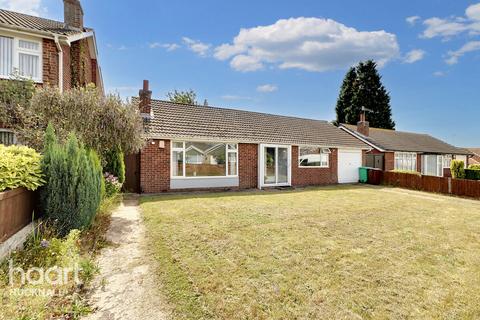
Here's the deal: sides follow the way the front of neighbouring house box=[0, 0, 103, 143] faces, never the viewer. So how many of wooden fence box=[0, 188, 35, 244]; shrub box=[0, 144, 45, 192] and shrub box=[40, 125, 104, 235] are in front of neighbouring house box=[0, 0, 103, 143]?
3

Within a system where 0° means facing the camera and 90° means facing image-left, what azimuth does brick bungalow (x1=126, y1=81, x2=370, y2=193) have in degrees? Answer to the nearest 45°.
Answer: approximately 315°

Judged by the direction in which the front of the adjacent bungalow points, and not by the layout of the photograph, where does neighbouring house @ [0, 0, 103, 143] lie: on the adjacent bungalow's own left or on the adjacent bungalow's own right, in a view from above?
on the adjacent bungalow's own right

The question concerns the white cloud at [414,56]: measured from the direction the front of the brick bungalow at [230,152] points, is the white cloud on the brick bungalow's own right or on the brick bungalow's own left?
on the brick bungalow's own left

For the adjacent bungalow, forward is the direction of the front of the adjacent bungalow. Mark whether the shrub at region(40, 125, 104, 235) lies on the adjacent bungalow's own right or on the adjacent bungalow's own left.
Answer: on the adjacent bungalow's own right

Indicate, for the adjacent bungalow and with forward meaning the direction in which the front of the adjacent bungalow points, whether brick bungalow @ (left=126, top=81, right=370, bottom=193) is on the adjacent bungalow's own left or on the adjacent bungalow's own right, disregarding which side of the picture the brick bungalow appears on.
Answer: on the adjacent bungalow's own right
